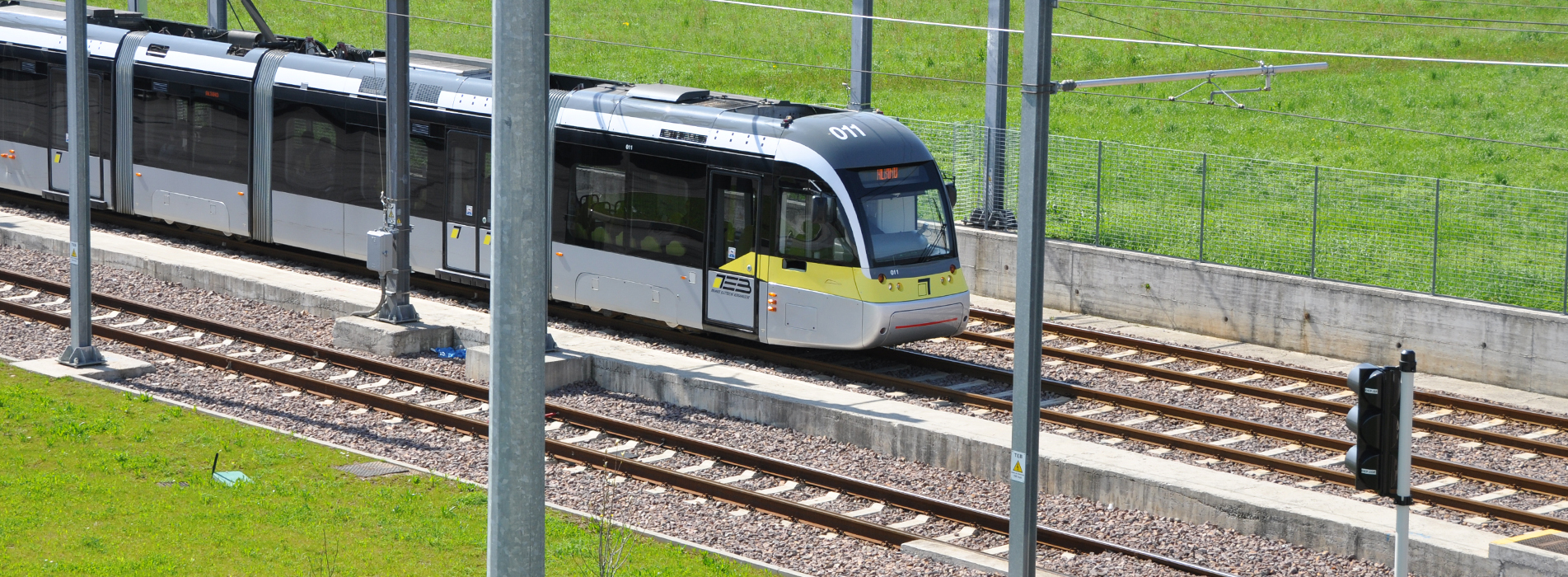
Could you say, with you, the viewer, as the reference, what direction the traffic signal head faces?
facing away from the viewer and to the left of the viewer
